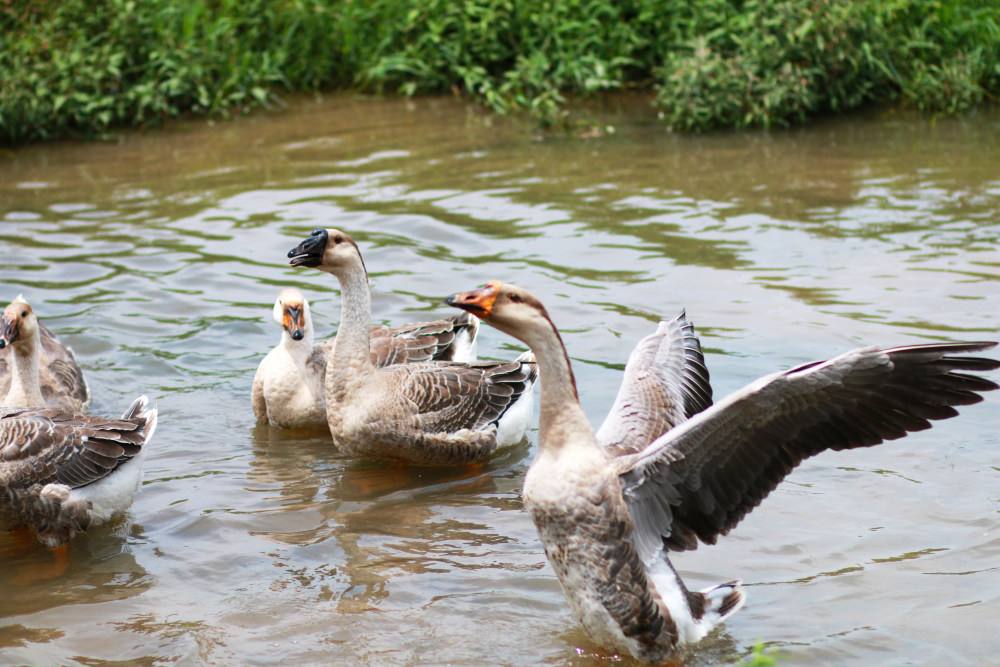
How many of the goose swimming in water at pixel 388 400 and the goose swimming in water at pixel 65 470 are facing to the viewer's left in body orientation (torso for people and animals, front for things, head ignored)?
2

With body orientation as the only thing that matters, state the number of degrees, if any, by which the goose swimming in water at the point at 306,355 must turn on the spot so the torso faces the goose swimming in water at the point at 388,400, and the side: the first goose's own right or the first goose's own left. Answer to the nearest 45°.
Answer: approximately 90° to the first goose's own left

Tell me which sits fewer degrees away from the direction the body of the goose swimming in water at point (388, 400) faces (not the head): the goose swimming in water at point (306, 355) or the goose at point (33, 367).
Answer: the goose

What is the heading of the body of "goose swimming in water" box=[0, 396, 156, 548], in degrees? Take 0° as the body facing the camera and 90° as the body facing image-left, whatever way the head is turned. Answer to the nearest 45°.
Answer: approximately 90°

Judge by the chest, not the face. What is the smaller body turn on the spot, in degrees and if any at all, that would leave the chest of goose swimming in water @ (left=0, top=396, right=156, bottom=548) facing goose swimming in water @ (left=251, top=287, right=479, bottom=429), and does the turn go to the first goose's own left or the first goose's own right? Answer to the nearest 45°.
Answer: approximately 135° to the first goose's own right

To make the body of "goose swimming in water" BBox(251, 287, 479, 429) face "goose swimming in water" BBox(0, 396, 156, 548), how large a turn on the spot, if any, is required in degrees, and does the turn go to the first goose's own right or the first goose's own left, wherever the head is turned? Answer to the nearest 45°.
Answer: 0° — it already faces it

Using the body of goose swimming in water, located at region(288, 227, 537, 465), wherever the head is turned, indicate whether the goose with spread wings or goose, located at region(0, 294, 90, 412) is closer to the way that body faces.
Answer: the goose

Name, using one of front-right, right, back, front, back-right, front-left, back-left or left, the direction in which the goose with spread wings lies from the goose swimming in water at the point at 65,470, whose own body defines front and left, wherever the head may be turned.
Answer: back-left

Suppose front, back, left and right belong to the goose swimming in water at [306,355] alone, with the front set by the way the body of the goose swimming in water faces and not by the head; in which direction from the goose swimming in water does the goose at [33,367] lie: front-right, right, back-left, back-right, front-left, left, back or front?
front-right

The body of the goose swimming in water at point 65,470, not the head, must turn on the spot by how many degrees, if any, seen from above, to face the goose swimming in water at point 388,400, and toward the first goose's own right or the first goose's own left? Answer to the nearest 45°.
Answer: approximately 180°

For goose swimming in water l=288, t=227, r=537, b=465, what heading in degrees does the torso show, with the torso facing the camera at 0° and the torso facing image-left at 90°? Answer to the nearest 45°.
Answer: approximately 90°
